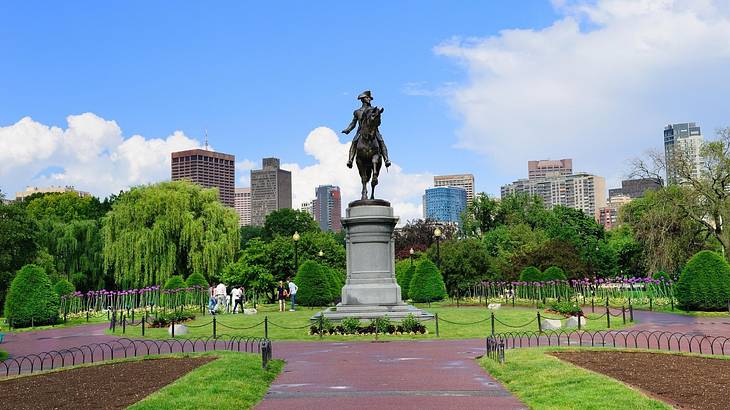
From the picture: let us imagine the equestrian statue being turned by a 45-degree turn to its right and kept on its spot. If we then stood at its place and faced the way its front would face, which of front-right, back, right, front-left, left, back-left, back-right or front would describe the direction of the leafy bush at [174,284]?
right

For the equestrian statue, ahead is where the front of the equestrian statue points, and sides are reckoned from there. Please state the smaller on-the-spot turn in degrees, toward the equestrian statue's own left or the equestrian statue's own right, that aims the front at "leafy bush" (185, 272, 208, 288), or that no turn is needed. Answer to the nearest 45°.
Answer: approximately 135° to the equestrian statue's own right

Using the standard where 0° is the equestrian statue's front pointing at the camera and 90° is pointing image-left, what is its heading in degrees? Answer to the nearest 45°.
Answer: approximately 0°

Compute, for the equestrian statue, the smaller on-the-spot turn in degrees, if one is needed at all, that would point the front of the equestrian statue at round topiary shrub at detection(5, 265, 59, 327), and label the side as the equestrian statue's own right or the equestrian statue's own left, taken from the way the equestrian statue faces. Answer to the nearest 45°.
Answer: approximately 90° to the equestrian statue's own right

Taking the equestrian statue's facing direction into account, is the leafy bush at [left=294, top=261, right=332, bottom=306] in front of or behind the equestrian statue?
behind

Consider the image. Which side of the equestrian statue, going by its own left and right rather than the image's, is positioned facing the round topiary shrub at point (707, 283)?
left

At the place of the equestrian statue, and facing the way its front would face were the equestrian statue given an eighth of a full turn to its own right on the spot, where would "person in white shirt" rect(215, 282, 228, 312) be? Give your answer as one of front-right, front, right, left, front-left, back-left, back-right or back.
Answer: right
